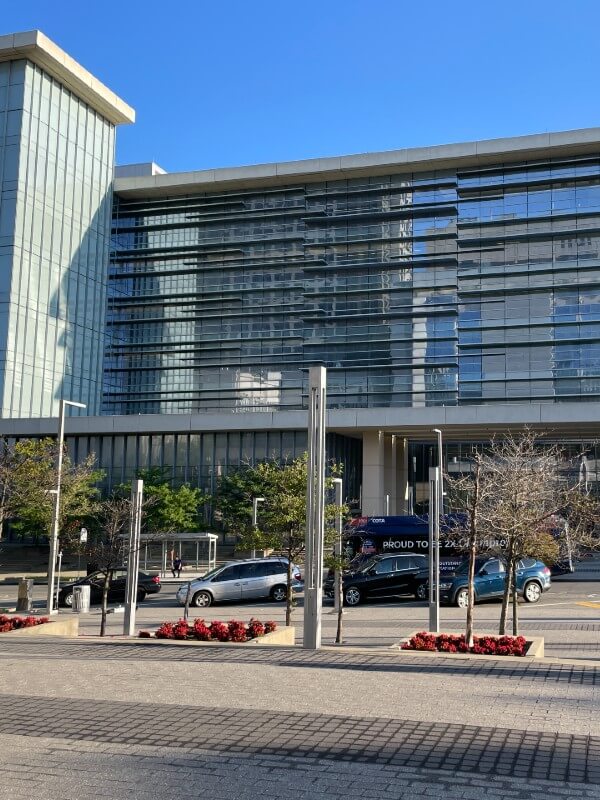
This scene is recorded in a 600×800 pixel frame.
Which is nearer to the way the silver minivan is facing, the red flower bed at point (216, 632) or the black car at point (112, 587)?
the black car

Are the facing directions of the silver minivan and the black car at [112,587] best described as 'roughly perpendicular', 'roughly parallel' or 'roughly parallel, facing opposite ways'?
roughly parallel

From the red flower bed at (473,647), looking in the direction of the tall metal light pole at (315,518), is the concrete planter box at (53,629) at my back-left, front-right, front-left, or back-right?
front-right

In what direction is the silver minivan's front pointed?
to the viewer's left

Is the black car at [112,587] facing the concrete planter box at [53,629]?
no

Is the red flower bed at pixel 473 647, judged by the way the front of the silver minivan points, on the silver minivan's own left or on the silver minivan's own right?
on the silver minivan's own left

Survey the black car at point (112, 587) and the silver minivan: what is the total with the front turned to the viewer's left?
2

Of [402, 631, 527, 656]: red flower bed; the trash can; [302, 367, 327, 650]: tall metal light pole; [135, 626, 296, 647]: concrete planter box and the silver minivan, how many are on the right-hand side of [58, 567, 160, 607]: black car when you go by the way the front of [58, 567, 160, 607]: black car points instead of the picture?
0

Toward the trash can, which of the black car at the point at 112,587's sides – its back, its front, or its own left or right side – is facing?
left

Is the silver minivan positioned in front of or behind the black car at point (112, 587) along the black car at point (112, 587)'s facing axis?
behind

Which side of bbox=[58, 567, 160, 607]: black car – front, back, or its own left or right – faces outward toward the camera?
left
